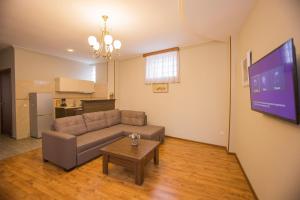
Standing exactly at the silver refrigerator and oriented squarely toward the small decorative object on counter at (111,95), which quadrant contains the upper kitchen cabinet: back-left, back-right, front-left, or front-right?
front-left

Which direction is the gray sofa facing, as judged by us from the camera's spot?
facing the viewer and to the right of the viewer

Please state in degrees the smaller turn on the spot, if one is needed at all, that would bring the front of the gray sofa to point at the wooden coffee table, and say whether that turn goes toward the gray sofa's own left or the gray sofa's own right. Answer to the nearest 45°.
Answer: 0° — it already faces it

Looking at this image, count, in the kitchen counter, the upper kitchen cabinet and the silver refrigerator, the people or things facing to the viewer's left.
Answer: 0

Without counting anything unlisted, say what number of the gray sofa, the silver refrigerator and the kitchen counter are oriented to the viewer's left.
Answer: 0

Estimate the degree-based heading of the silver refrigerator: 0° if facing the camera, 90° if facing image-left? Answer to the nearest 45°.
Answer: approximately 315°

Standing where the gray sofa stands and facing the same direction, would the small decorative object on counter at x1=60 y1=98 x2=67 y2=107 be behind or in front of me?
behind
